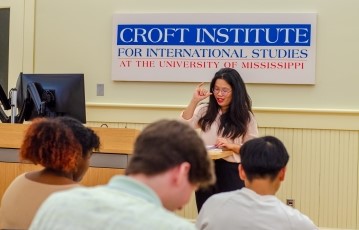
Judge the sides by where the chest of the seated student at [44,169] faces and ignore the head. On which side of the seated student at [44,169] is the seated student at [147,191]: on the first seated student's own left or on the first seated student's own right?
on the first seated student's own right

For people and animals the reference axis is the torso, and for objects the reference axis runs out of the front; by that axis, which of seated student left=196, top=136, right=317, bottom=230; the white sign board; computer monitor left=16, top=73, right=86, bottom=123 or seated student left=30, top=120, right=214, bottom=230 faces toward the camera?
the white sign board

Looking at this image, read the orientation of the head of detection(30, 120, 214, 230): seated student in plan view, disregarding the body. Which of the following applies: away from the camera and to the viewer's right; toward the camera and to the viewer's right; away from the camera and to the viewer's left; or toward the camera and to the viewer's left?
away from the camera and to the viewer's right

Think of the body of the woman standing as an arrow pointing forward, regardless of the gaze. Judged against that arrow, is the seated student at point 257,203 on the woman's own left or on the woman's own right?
on the woman's own left

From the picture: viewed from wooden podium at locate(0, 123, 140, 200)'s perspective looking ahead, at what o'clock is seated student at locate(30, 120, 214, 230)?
The seated student is roughly at 12 o'clock from the wooden podium.

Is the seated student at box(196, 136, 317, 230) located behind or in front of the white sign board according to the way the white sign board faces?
in front

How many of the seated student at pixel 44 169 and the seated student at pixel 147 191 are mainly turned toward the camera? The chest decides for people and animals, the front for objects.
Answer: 0

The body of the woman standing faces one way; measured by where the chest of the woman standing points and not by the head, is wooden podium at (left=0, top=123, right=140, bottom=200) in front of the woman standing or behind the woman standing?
in front

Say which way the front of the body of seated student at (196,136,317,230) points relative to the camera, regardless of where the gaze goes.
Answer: away from the camera

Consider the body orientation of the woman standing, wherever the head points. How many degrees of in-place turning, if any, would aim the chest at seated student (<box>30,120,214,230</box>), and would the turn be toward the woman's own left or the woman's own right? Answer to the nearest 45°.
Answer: approximately 45° to the woman's own left
